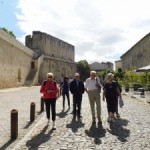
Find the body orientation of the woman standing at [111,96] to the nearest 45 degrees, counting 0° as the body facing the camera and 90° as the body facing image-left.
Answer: approximately 0°

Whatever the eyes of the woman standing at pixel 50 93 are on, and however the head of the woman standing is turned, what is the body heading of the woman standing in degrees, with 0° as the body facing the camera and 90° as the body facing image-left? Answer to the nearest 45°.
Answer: approximately 0°

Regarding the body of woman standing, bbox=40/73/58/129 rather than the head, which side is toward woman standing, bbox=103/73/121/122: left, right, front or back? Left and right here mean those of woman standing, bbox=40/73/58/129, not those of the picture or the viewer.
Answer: left

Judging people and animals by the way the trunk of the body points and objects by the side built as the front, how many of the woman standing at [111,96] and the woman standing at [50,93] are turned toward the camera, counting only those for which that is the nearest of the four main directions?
2

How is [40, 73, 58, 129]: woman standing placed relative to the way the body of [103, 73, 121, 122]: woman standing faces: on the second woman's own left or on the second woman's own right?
on the second woman's own right
